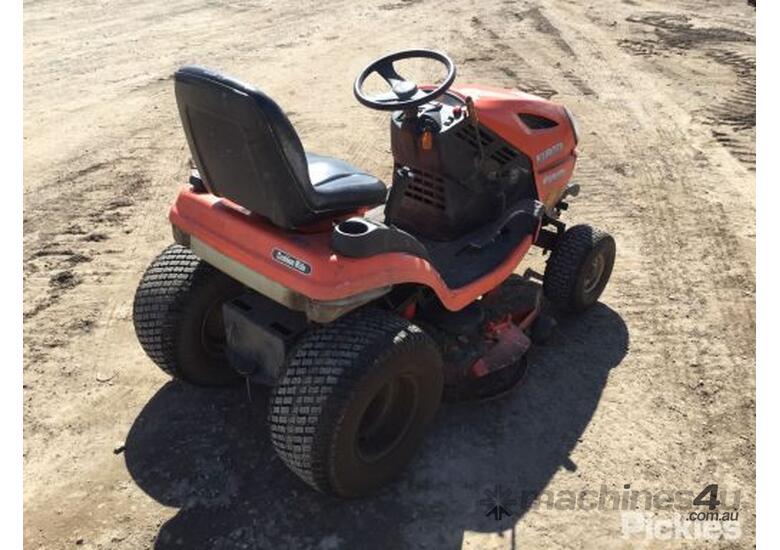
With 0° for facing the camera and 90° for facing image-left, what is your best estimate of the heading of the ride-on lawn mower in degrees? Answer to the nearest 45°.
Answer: approximately 225°
